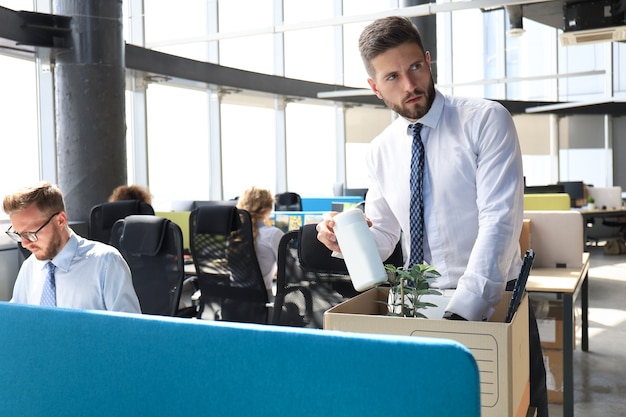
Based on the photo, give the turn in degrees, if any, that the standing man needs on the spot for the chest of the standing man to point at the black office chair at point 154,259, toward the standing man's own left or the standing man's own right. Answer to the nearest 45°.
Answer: approximately 90° to the standing man's own right

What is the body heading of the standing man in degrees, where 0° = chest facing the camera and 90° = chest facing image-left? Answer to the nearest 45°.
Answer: approximately 45°

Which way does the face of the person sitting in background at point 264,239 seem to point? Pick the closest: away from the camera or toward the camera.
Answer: away from the camera

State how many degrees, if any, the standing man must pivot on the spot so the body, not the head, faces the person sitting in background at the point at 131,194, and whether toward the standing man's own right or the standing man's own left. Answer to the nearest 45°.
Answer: approximately 90° to the standing man's own right

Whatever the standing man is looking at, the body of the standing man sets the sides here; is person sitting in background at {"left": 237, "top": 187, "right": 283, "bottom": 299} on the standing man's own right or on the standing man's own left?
on the standing man's own right
